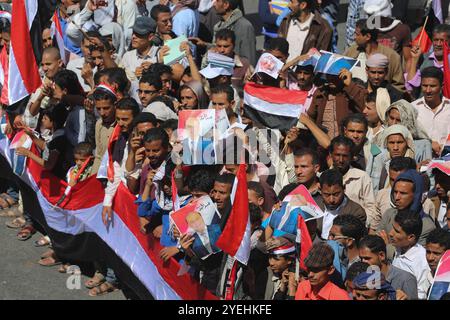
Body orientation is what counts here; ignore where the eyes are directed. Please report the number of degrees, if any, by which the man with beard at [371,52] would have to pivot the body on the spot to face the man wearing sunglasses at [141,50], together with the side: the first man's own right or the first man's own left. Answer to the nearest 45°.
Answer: approximately 45° to the first man's own right

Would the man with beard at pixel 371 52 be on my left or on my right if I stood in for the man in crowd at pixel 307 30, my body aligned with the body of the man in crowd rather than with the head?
on my left

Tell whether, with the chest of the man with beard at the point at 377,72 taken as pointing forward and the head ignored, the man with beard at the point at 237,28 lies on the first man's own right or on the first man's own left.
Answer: on the first man's own right

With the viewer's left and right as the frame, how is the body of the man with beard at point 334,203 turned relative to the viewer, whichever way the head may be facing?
facing the viewer and to the left of the viewer

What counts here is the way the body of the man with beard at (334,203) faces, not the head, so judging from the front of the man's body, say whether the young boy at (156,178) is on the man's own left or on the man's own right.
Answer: on the man's own right

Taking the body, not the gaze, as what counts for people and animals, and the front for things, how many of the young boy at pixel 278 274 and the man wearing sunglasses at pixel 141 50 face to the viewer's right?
0

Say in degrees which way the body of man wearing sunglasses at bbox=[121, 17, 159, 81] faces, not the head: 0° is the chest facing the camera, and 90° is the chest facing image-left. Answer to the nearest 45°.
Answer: approximately 45°

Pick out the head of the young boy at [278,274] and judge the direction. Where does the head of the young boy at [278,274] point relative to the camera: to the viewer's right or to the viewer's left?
to the viewer's left

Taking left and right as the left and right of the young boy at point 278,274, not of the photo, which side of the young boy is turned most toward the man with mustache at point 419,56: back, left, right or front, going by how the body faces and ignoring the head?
back

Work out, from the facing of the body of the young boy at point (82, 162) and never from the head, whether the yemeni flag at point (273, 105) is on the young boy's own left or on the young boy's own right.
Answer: on the young boy's own left

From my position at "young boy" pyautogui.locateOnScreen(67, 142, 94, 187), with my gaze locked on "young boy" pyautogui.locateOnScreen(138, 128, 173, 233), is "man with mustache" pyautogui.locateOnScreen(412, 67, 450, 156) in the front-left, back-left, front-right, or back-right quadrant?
front-left

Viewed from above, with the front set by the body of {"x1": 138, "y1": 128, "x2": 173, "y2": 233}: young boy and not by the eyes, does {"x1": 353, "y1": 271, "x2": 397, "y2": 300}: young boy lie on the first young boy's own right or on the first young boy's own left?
on the first young boy's own left

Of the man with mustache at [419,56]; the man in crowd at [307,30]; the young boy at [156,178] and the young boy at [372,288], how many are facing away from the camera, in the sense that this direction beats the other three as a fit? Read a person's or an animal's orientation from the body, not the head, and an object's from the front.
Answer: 0

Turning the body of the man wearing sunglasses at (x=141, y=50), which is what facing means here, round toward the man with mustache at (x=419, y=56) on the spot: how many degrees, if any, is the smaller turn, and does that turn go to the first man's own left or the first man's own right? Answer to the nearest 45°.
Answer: approximately 135° to the first man's own left
